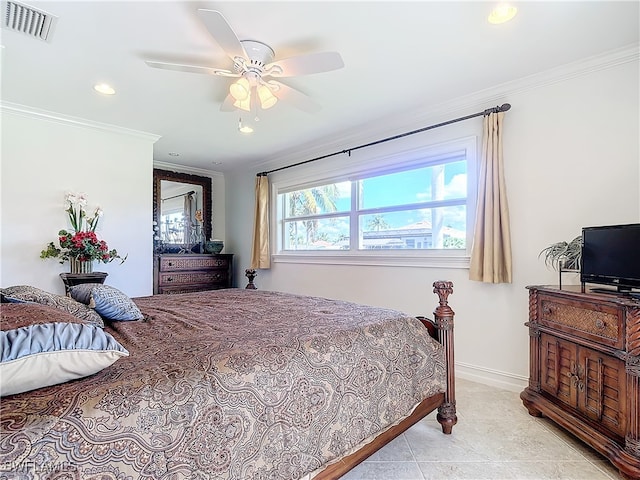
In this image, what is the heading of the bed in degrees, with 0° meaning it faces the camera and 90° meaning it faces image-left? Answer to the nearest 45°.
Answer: approximately 225°

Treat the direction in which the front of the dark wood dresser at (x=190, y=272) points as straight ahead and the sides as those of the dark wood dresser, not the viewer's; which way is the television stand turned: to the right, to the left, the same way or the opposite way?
to the right

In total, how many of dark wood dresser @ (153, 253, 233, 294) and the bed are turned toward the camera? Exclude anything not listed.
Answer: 1

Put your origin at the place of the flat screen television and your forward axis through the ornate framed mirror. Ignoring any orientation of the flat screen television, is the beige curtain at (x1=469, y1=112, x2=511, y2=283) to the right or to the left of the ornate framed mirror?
right

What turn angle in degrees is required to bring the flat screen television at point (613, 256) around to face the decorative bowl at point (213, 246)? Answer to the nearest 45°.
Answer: approximately 45° to its right

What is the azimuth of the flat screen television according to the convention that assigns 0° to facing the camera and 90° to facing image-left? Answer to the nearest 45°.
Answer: approximately 45°

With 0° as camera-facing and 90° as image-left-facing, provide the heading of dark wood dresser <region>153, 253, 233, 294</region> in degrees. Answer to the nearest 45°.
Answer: approximately 0°

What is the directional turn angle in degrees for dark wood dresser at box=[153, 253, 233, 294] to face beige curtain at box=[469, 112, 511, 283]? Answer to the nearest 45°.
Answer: approximately 45° to its left
